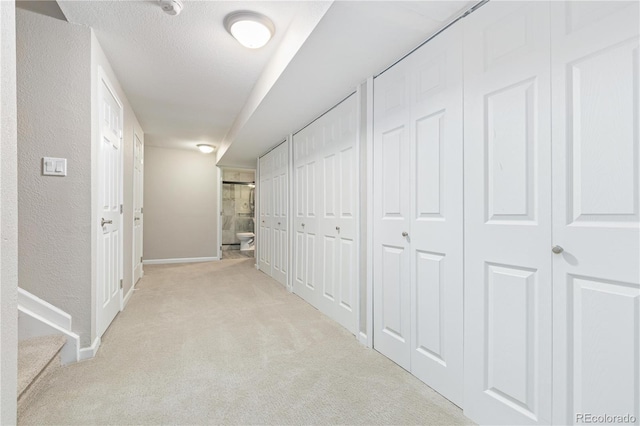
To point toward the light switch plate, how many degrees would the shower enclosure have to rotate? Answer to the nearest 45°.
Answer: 0° — it already faces it

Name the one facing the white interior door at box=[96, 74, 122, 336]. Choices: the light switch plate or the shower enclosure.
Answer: the shower enclosure

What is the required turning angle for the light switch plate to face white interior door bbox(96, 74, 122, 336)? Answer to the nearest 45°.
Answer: approximately 135° to its left

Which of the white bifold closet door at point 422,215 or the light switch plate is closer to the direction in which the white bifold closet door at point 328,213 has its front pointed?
the light switch plate
